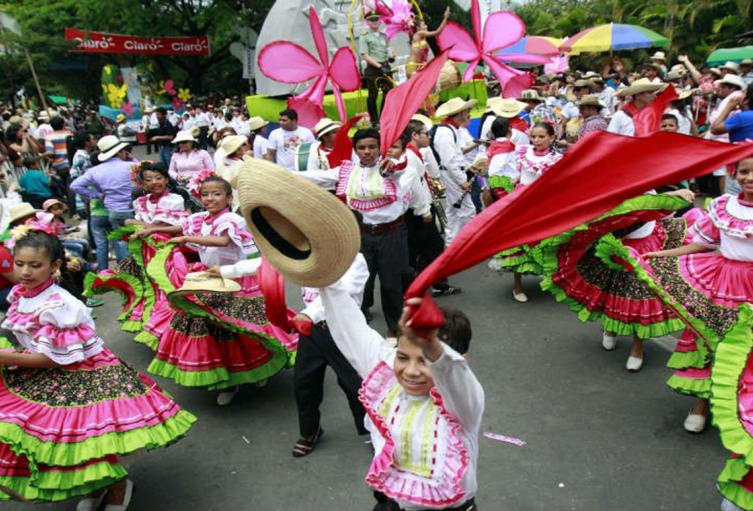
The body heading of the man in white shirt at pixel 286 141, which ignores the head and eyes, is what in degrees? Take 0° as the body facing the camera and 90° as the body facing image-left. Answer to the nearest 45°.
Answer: approximately 0°

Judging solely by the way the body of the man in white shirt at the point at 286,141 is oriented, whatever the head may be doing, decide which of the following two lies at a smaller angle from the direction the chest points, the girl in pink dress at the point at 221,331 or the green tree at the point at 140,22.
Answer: the girl in pink dress

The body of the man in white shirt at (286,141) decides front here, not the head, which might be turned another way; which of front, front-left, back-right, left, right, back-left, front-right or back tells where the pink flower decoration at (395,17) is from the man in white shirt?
back-left

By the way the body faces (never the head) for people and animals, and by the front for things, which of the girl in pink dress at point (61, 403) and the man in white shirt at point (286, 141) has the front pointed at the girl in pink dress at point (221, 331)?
the man in white shirt

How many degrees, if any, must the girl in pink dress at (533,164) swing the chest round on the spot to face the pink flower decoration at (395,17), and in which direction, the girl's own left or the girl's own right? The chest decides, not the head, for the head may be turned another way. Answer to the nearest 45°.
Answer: approximately 135° to the girl's own right

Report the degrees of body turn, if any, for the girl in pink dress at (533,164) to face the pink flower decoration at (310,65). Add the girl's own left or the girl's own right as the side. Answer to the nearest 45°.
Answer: approximately 90° to the girl's own right

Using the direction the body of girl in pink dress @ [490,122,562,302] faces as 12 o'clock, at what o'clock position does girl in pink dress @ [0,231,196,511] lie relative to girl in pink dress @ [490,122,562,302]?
girl in pink dress @ [0,231,196,511] is roughly at 1 o'clock from girl in pink dress @ [490,122,562,302].

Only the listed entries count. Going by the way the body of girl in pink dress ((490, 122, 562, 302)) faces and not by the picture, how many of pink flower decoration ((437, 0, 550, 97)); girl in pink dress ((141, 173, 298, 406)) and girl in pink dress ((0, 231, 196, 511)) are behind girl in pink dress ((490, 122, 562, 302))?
1

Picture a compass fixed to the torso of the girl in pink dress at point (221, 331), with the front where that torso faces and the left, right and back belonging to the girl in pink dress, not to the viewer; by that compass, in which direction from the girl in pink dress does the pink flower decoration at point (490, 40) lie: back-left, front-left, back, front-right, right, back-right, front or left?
back

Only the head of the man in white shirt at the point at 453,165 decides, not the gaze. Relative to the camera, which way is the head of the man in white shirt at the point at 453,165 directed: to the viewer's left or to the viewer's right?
to the viewer's right
